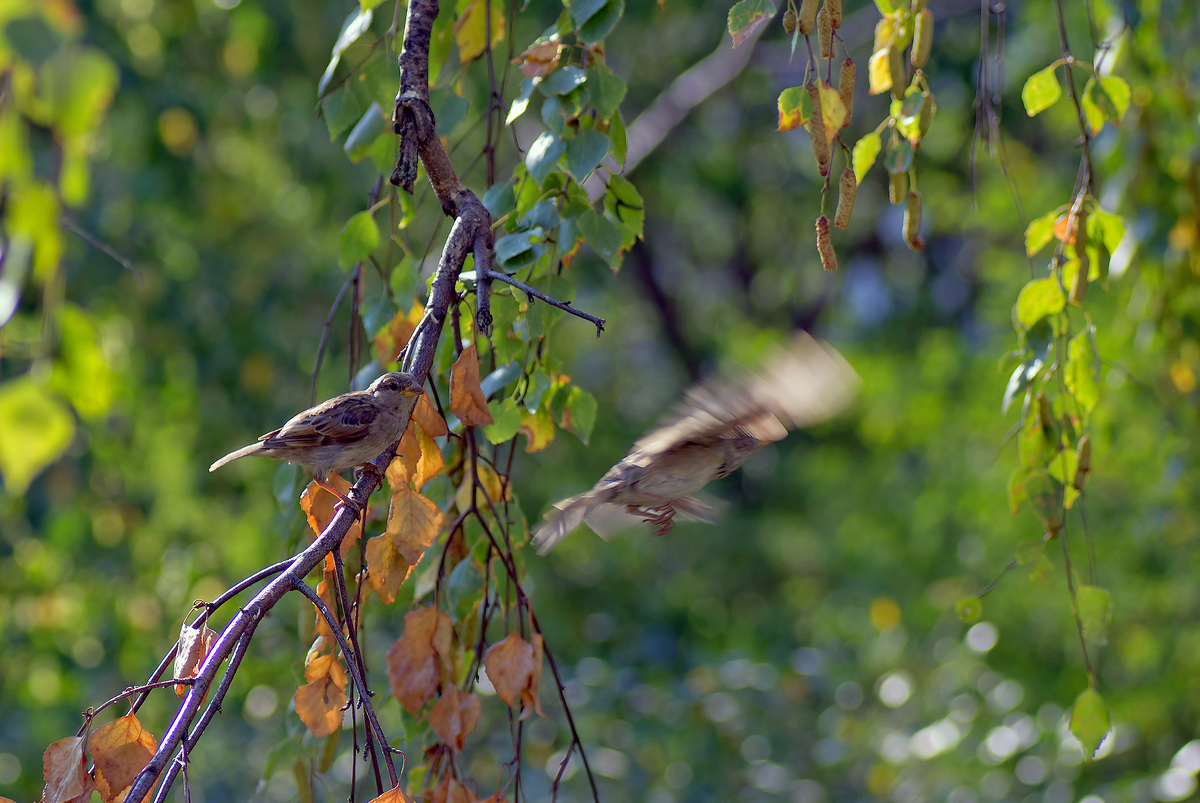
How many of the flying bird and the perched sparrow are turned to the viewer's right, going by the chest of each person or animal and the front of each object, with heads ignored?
2

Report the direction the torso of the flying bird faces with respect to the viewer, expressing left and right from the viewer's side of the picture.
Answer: facing to the right of the viewer

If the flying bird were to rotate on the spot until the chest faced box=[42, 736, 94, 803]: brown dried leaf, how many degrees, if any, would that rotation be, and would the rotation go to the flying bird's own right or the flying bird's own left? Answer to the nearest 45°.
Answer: approximately 135° to the flying bird's own right

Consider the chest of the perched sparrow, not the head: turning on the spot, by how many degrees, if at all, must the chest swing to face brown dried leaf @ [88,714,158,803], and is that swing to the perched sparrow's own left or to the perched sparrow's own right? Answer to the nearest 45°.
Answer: approximately 135° to the perched sparrow's own right

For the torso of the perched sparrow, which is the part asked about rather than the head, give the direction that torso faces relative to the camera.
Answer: to the viewer's right
